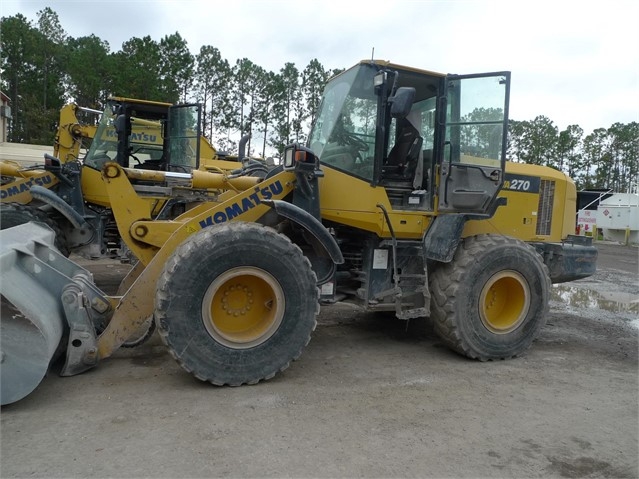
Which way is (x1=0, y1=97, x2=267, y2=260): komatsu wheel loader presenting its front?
to the viewer's left

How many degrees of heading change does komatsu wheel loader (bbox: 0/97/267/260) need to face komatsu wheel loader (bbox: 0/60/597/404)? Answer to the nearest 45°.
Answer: approximately 135° to its left

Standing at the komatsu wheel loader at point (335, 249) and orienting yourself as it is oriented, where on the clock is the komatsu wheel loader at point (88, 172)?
the komatsu wheel loader at point (88, 172) is roughly at 3 o'clock from the komatsu wheel loader at point (335, 249).
